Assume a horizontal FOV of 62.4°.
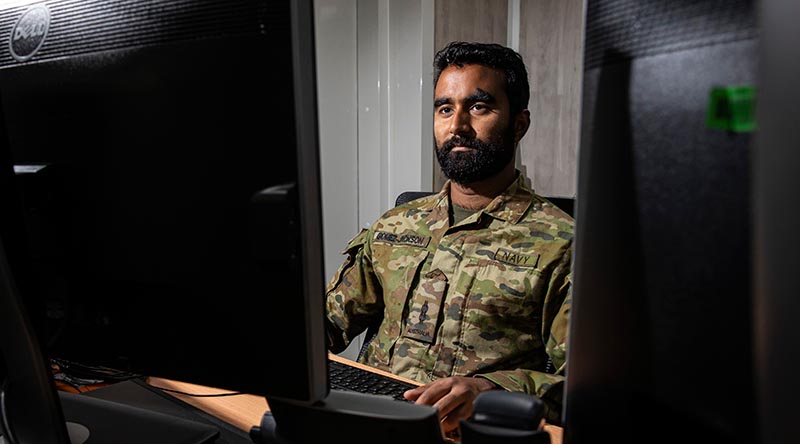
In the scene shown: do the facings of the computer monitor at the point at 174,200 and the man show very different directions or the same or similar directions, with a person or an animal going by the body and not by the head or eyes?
very different directions

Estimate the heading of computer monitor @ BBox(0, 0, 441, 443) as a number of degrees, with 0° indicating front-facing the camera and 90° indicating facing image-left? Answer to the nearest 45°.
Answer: approximately 225°

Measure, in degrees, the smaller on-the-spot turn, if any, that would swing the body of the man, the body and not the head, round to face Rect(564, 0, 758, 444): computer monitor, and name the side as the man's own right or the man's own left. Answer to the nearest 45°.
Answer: approximately 45° to the man's own left

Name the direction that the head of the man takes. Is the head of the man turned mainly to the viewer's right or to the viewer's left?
to the viewer's left

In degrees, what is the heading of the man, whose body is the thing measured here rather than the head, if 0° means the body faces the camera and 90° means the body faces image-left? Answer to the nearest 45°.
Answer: approximately 45°
